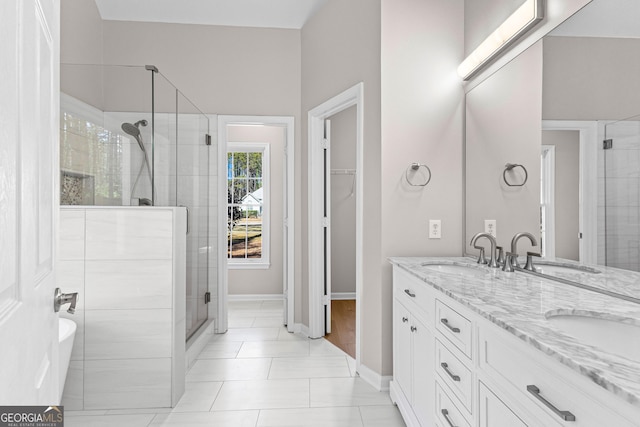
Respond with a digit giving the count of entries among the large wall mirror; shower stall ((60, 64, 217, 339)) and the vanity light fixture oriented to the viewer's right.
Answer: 1

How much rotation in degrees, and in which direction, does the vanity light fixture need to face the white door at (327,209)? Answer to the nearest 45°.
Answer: approximately 90° to its right

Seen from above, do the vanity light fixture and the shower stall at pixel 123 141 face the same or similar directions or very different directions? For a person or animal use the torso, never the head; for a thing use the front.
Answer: very different directions

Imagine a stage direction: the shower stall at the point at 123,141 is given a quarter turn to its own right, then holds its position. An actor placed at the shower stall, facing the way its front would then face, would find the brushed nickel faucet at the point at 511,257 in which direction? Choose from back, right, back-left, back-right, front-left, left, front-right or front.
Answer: front-left

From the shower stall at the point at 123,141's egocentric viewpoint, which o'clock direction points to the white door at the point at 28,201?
The white door is roughly at 3 o'clock from the shower stall.

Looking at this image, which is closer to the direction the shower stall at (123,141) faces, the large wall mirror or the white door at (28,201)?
the large wall mirror

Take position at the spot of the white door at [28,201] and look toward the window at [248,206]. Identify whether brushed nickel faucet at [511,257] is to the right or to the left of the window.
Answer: right

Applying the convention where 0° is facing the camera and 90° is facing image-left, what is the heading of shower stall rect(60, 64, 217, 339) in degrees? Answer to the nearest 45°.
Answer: approximately 270°
